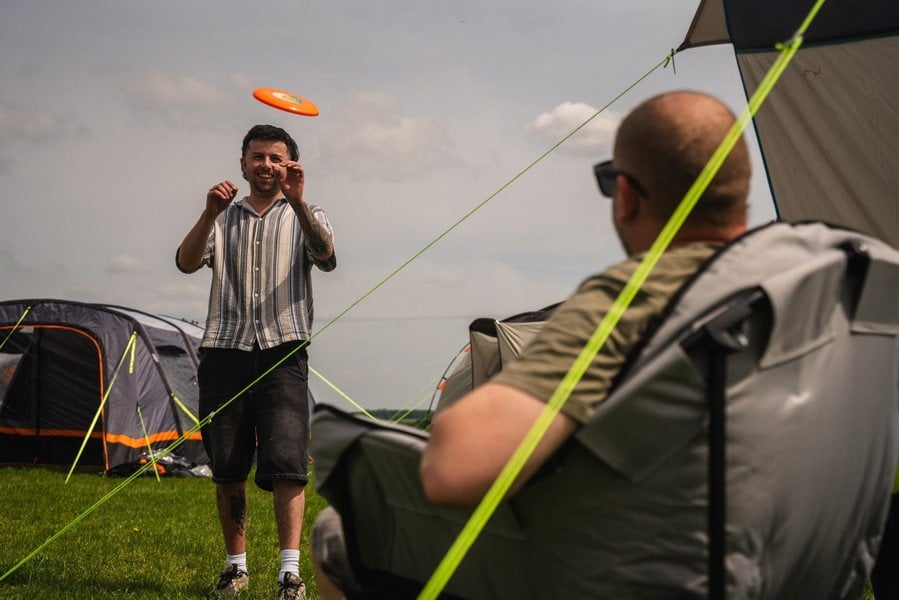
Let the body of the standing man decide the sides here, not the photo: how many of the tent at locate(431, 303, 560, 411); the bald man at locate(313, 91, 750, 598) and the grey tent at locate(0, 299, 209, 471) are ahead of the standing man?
1

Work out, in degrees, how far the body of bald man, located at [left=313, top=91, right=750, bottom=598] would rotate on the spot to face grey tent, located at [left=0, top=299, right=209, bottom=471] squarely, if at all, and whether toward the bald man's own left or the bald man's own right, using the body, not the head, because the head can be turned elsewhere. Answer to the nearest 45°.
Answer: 0° — they already face it

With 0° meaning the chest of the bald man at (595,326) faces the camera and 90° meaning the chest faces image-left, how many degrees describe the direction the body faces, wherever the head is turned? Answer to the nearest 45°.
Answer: approximately 135°

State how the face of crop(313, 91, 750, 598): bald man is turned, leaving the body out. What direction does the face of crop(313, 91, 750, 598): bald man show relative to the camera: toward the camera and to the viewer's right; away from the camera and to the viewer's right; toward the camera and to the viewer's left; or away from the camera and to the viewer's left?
away from the camera and to the viewer's left

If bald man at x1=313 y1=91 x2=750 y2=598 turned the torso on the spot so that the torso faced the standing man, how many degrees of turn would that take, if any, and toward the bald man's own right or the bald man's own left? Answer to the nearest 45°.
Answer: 0° — they already face them

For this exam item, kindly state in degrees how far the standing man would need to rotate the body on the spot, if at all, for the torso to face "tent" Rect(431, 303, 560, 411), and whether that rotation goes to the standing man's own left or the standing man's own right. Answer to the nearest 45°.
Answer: approximately 135° to the standing man's own left

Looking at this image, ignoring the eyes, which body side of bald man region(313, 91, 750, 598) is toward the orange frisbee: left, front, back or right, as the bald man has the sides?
front

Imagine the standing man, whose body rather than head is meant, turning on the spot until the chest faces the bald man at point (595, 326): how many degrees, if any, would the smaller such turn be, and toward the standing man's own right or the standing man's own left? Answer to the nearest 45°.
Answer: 0° — they already face them

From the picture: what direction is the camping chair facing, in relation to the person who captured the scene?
facing away from the viewer and to the left of the viewer

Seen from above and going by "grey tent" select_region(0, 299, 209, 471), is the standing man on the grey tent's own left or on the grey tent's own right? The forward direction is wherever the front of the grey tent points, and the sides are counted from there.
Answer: on the grey tent's own left

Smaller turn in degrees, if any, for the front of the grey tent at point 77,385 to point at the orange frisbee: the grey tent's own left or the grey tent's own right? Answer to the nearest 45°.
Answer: approximately 45° to the grey tent's own left
